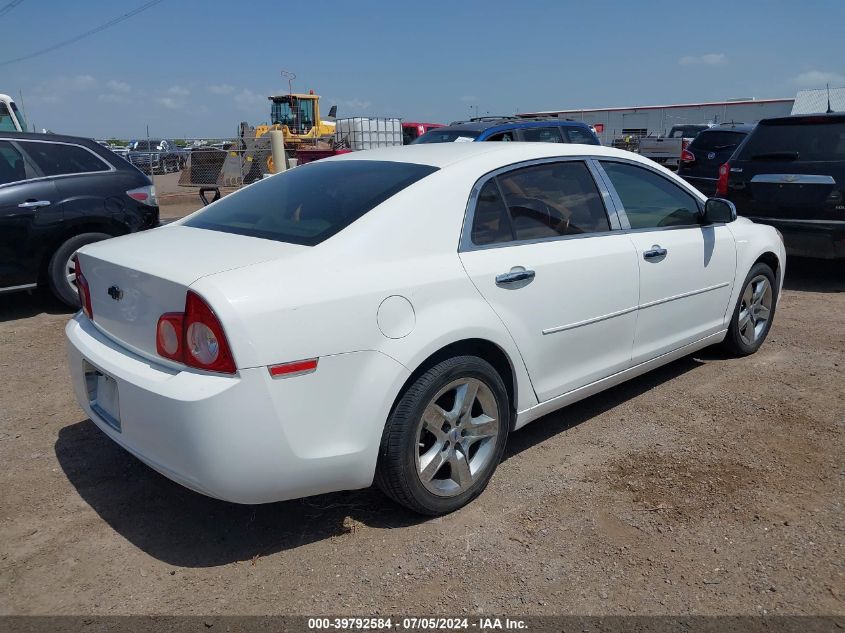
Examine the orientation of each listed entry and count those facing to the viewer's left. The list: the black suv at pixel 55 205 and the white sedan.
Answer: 1

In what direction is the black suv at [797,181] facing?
away from the camera

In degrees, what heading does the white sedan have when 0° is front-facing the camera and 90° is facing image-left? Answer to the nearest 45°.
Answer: approximately 225°

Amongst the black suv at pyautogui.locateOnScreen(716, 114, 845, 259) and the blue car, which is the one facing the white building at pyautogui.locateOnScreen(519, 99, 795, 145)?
the black suv

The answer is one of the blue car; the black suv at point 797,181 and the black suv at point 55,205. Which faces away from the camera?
the black suv at point 797,181

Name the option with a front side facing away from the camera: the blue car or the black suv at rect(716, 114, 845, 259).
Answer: the black suv

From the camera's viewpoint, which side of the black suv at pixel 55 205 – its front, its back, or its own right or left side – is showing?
left

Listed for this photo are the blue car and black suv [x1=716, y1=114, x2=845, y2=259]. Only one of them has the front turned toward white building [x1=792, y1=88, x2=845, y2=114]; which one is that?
the black suv

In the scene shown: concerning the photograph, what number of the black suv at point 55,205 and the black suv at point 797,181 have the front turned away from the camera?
1

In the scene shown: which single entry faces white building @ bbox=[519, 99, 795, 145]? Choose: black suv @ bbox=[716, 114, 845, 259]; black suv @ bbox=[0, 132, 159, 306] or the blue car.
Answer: black suv @ bbox=[716, 114, 845, 259]
